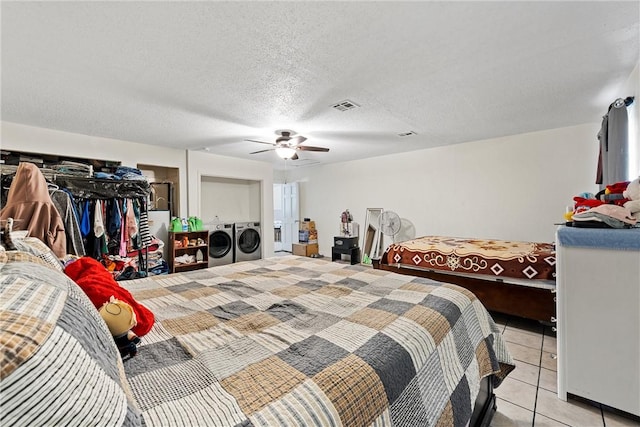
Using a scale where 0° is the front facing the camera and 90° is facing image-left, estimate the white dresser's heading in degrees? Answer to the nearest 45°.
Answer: approximately 135°

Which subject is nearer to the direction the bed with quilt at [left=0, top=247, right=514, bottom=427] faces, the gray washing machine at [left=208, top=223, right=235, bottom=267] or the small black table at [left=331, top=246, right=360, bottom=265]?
the small black table

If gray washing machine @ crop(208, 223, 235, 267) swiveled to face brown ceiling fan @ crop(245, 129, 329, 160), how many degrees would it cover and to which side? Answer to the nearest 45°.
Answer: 0° — it already faces it

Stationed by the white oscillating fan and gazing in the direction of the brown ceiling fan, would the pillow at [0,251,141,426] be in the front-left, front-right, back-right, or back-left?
front-left

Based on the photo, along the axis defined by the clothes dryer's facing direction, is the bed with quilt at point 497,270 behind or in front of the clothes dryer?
in front

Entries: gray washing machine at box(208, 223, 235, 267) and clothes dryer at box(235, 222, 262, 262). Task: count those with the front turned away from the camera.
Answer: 0

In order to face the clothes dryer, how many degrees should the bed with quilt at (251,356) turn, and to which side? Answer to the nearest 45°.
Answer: approximately 45° to its left

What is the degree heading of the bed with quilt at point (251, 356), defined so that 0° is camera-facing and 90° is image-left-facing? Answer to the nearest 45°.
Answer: approximately 225°

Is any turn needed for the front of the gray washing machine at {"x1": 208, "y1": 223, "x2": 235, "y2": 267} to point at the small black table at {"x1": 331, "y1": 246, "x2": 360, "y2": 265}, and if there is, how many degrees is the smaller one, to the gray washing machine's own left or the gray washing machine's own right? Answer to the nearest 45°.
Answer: approximately 45° to the gray washing machine's own left

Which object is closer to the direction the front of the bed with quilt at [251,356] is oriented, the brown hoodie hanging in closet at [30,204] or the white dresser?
the white dresser

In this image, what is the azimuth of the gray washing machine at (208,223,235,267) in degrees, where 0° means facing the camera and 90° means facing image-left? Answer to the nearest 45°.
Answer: approximately 315°

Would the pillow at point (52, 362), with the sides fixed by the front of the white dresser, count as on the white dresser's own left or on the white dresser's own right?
on the white dresser's own left

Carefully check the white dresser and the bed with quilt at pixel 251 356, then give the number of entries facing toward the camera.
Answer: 0

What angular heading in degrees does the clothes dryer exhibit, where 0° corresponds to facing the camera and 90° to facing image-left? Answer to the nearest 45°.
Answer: approximately 315°
